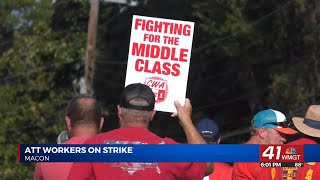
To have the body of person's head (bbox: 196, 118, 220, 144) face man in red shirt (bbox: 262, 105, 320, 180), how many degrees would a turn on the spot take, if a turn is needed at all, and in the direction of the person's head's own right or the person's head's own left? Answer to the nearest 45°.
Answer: approximately 90° to the person's head's own right

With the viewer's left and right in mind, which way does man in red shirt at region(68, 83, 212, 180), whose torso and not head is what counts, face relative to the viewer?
facing away from the viewer

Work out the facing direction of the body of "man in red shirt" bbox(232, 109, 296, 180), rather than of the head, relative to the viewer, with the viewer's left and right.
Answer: facing to the right of the viewer

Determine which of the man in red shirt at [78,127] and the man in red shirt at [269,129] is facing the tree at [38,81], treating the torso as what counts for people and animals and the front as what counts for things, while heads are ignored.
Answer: the man in red shirt at [78,127]

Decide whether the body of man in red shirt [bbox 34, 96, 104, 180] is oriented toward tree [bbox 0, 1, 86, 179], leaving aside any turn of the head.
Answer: yes

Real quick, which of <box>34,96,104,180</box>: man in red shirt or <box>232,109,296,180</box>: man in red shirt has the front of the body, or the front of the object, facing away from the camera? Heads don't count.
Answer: <box>34,96,104,180</box>: man in red shirt

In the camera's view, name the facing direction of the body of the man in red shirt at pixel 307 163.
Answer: away from the camera

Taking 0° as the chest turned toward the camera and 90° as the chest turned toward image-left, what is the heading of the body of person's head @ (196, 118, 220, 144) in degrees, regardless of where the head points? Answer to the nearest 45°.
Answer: approximately 225°

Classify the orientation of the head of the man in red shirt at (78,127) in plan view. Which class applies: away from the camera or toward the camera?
away from the camera

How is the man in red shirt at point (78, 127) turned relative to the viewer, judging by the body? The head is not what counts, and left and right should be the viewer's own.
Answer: facing away from the viewer
